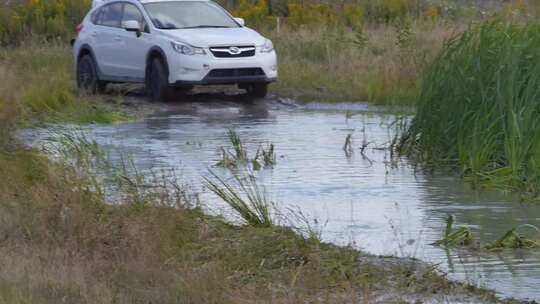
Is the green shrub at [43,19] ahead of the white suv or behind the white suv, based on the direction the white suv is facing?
behind

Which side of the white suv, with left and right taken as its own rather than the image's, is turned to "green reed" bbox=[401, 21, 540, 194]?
front

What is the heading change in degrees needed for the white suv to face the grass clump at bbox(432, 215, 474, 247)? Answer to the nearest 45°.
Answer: approximately 45° to its right

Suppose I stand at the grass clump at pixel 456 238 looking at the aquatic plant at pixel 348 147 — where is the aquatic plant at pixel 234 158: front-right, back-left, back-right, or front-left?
front-left

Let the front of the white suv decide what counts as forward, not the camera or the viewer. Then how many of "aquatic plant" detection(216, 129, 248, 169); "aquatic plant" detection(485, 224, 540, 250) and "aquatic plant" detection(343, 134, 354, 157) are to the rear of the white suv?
0

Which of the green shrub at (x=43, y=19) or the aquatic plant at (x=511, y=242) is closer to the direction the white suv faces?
the aquatic plant

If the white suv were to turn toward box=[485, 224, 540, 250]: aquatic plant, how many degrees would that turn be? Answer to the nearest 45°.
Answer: approximately 45° to its right

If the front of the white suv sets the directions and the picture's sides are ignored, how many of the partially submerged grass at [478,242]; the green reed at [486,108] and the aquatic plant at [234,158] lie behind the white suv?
0

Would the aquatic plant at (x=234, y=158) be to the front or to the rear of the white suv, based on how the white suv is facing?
to the front

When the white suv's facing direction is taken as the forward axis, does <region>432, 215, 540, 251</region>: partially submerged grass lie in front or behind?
in front

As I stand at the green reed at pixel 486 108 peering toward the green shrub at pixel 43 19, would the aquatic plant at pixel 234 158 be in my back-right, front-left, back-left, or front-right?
front-left
